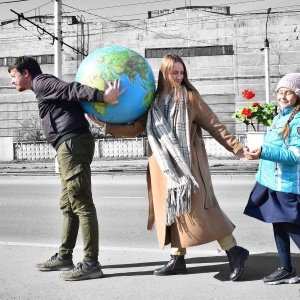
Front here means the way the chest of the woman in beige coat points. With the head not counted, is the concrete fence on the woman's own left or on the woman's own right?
on the woman's own right

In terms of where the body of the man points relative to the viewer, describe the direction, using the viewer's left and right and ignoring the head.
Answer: facing to the left of the viewer

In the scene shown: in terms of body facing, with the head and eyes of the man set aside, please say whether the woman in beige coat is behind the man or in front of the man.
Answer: behind

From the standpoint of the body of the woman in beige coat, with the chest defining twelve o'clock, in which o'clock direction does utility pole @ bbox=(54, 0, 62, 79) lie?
The utility pole is roughly at 4 o'clock from the woman in beige coat.

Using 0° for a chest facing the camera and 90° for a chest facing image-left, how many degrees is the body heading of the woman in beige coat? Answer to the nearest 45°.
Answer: approximately 45°

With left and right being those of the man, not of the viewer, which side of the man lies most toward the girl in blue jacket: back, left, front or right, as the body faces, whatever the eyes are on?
back

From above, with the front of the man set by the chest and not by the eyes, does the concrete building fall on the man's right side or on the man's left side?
on the man's right side

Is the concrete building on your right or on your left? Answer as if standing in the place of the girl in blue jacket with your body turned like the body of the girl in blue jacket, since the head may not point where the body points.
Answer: on your right

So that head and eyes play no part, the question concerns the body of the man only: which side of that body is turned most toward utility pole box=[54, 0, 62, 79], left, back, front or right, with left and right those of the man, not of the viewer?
right

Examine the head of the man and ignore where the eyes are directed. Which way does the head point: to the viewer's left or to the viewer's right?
to the viewer's left

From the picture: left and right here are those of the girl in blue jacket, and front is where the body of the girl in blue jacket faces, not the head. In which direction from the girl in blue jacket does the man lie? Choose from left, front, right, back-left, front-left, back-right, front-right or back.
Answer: front-right

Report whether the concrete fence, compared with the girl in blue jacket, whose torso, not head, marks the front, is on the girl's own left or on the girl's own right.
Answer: on the girl's own right
